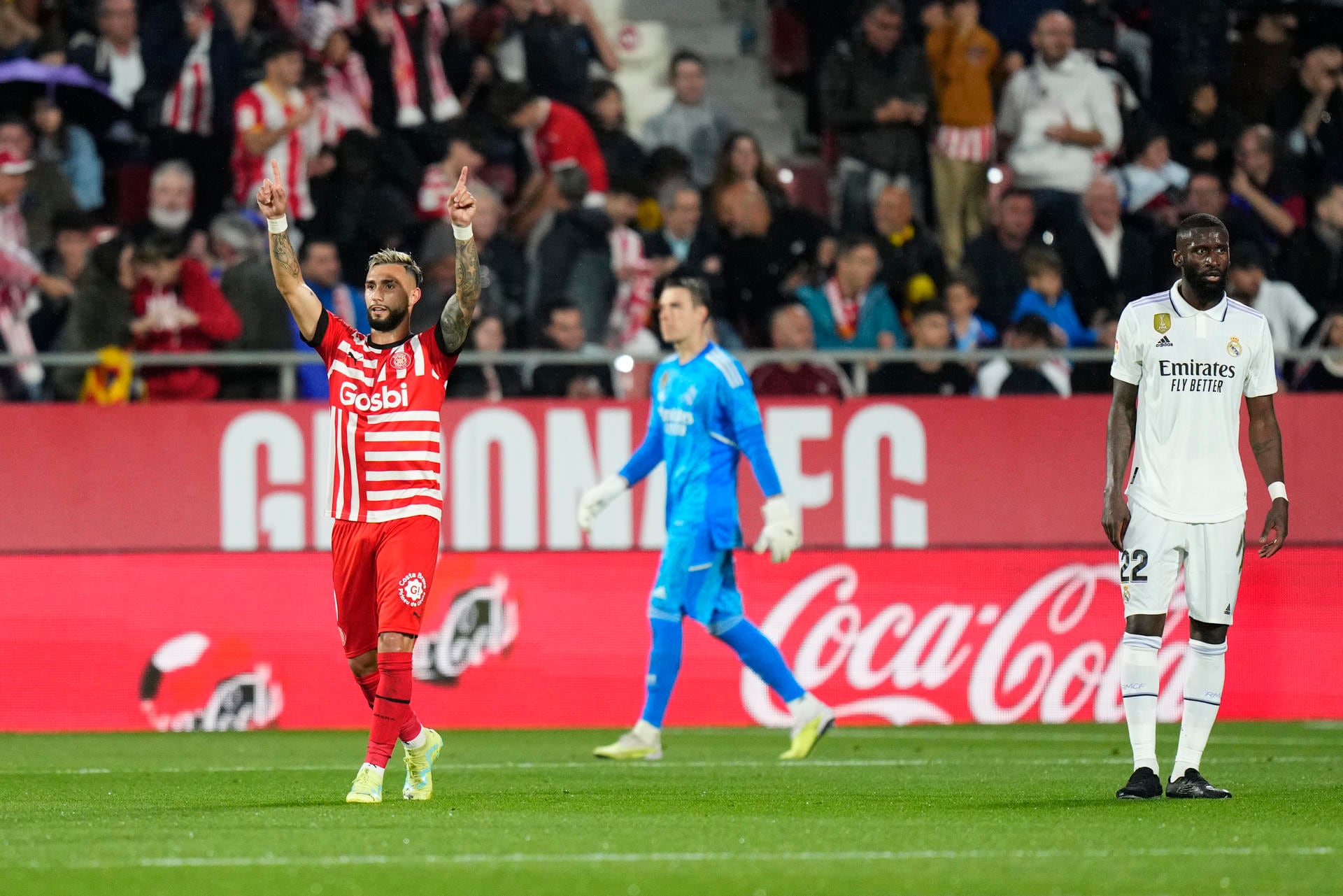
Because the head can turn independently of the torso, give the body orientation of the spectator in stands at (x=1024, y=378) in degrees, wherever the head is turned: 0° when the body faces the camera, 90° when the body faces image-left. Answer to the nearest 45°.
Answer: approximately 0°

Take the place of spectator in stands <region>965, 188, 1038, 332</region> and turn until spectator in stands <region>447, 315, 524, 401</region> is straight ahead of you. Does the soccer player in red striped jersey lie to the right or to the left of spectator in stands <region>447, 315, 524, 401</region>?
left

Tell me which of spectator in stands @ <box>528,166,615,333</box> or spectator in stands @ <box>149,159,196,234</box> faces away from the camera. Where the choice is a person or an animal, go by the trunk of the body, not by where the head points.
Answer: spectator in stands @ <box>528,166,615,333</box>

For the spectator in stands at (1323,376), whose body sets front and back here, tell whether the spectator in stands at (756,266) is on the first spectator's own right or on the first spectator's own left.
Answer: on the first spectator's own right

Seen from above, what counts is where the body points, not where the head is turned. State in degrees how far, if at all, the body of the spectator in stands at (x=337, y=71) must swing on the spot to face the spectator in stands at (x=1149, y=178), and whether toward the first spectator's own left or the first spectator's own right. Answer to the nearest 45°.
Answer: approximately 135° to the first spectator's own left

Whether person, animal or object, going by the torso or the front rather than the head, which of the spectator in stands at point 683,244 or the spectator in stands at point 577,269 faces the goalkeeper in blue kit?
the spectator in stands at point 683,244

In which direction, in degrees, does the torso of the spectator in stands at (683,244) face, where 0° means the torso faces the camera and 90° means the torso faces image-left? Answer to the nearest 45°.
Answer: approximately 0°

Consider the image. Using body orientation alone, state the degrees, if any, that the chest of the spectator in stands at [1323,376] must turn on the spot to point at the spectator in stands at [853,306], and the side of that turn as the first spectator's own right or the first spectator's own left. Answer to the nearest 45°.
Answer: approximately 90° to the first spectator's own right
